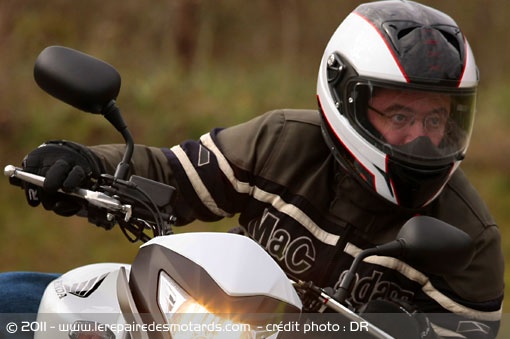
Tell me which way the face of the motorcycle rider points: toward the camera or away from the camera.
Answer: toward the camera

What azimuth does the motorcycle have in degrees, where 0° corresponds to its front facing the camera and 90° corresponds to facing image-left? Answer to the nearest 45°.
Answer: approximately 315°
